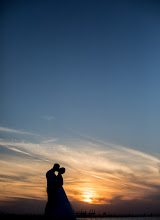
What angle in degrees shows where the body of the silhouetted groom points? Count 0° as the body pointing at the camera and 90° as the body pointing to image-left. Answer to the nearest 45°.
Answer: approximately 270°
